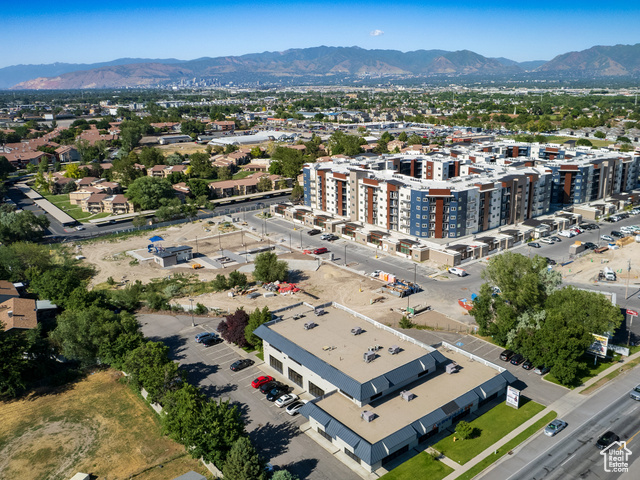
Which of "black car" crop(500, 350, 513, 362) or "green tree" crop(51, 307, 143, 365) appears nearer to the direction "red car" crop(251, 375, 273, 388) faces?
the black car

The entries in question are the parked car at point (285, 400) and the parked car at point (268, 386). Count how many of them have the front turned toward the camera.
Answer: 0

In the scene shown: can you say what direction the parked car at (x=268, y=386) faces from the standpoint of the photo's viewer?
facing away from the viewer and to the right of the viewer

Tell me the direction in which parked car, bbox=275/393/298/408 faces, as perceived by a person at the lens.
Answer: facing away from the viewer and to the right of the viewer

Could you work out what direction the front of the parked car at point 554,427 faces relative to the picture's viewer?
facing the viewer and to the left of the viewer

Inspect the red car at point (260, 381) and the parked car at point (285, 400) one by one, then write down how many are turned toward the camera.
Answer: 0

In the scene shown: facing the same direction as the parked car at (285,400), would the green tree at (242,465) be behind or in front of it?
behind

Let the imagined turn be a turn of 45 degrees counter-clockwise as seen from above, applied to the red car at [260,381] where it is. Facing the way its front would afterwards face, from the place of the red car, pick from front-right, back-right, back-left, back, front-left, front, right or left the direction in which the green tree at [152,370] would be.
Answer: left

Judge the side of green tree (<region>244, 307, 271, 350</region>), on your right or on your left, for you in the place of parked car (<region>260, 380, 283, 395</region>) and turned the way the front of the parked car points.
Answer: on your left

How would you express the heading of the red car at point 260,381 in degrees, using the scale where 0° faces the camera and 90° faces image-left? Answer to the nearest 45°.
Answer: approximately 225°
